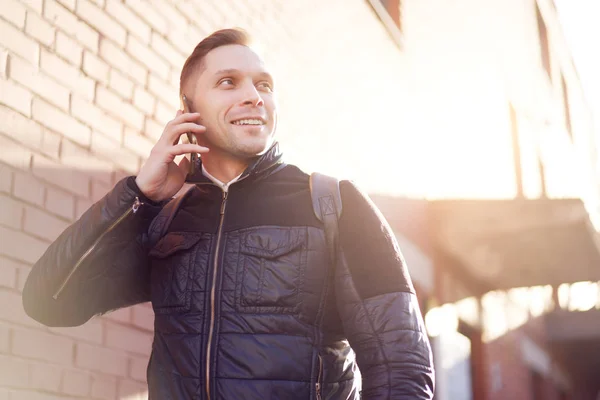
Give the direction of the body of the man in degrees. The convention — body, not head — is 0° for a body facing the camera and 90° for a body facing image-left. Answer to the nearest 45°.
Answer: approximately 0°
